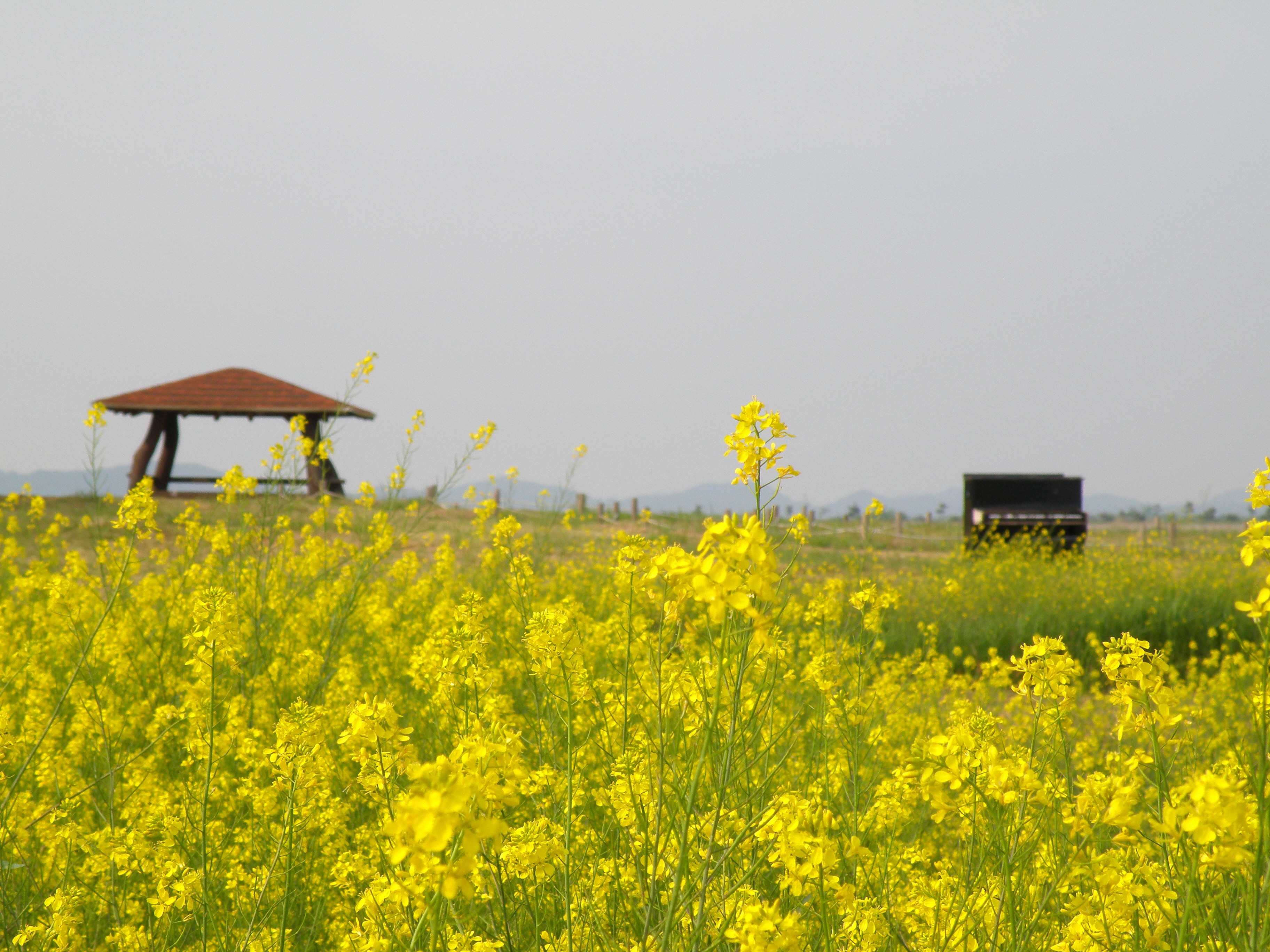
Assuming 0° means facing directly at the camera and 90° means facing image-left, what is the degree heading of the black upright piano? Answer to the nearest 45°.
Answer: approximately 0°
